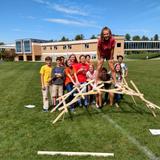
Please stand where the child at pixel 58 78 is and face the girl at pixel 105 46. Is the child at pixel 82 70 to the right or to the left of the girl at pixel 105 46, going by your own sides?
left

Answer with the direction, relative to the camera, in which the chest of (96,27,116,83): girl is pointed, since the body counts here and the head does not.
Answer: toward the camera

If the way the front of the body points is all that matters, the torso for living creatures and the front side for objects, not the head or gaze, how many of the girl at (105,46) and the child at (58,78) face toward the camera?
2

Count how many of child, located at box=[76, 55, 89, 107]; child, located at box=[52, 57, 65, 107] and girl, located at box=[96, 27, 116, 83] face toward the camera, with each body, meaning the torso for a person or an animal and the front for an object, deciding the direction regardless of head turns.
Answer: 3

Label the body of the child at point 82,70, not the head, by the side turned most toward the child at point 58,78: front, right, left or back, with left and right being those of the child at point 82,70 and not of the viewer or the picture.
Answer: right

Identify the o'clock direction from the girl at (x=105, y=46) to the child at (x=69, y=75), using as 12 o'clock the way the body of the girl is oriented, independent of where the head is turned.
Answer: The child is roughly at 4 o'clock from the girl.

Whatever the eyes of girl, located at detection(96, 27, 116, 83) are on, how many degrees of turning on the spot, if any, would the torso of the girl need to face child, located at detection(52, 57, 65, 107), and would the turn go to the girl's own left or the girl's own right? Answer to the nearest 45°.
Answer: approximately 90° to the girl's own right

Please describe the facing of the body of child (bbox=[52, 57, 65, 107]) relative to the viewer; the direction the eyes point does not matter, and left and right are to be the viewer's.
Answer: facing the viewer

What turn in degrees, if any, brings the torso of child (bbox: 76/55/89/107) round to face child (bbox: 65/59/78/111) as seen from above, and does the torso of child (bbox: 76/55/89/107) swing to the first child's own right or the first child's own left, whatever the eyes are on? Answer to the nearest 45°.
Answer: approximately 90° to the first child's own right

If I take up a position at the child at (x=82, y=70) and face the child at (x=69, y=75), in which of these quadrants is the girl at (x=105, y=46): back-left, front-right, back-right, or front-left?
back-left

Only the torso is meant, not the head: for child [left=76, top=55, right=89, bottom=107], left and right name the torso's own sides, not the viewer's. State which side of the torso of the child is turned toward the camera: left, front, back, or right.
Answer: front
